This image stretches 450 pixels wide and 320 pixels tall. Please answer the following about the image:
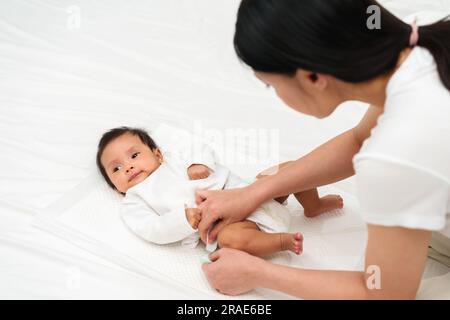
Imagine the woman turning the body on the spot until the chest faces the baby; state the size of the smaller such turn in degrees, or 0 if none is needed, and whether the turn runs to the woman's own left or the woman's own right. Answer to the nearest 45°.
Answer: approximately 45° to the woman's own right

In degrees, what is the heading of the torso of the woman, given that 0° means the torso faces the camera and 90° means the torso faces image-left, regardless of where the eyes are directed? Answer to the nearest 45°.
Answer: approximately 90°
